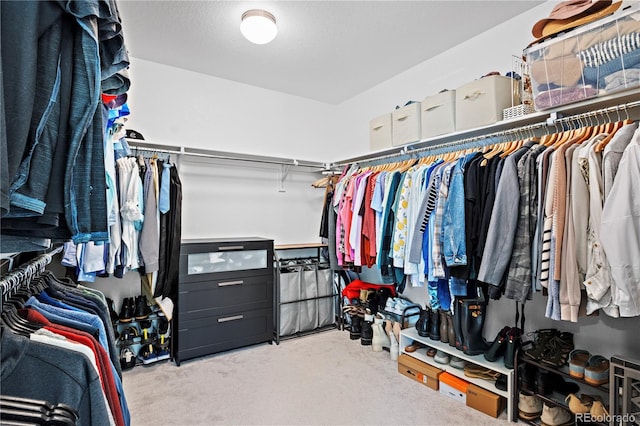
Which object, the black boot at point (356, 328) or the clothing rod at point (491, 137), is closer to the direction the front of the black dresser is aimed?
the clothing rod

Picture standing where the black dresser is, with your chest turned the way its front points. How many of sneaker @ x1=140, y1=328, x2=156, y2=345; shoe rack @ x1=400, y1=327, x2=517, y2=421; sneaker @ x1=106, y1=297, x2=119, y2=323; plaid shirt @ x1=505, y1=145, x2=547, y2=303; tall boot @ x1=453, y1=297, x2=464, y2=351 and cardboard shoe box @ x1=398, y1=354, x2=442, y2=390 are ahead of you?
4

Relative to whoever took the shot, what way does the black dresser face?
facing the viewer and to the right of the viewer
